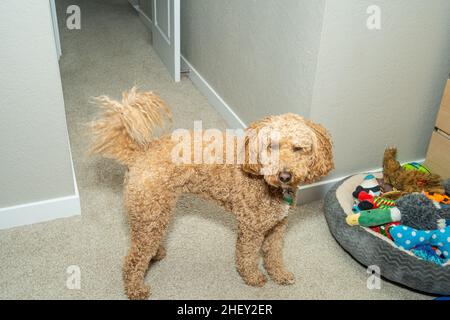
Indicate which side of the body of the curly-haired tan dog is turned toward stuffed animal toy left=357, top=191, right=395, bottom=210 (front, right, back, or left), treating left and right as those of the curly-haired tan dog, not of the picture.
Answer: front

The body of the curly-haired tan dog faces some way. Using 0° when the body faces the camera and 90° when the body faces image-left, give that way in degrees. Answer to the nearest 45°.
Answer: approximately 270°

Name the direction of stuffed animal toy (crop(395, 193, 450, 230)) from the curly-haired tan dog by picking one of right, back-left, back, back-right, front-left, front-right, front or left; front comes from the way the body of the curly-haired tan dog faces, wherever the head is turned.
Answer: front

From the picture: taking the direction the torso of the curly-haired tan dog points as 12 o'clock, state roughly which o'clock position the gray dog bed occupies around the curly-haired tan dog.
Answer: The gray dog bed is roughly at 12 o'clock from the curly-haired tan dog.

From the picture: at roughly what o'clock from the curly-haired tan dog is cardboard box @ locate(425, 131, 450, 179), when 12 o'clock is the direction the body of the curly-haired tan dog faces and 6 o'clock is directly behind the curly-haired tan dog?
The cardboard box is roughly at 11 o'clock from the curly-haired tan dog.

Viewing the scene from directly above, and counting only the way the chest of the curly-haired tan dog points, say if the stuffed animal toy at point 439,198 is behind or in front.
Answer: in front

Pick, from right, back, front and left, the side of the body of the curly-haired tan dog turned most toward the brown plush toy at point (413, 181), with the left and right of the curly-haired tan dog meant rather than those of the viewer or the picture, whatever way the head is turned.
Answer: front
